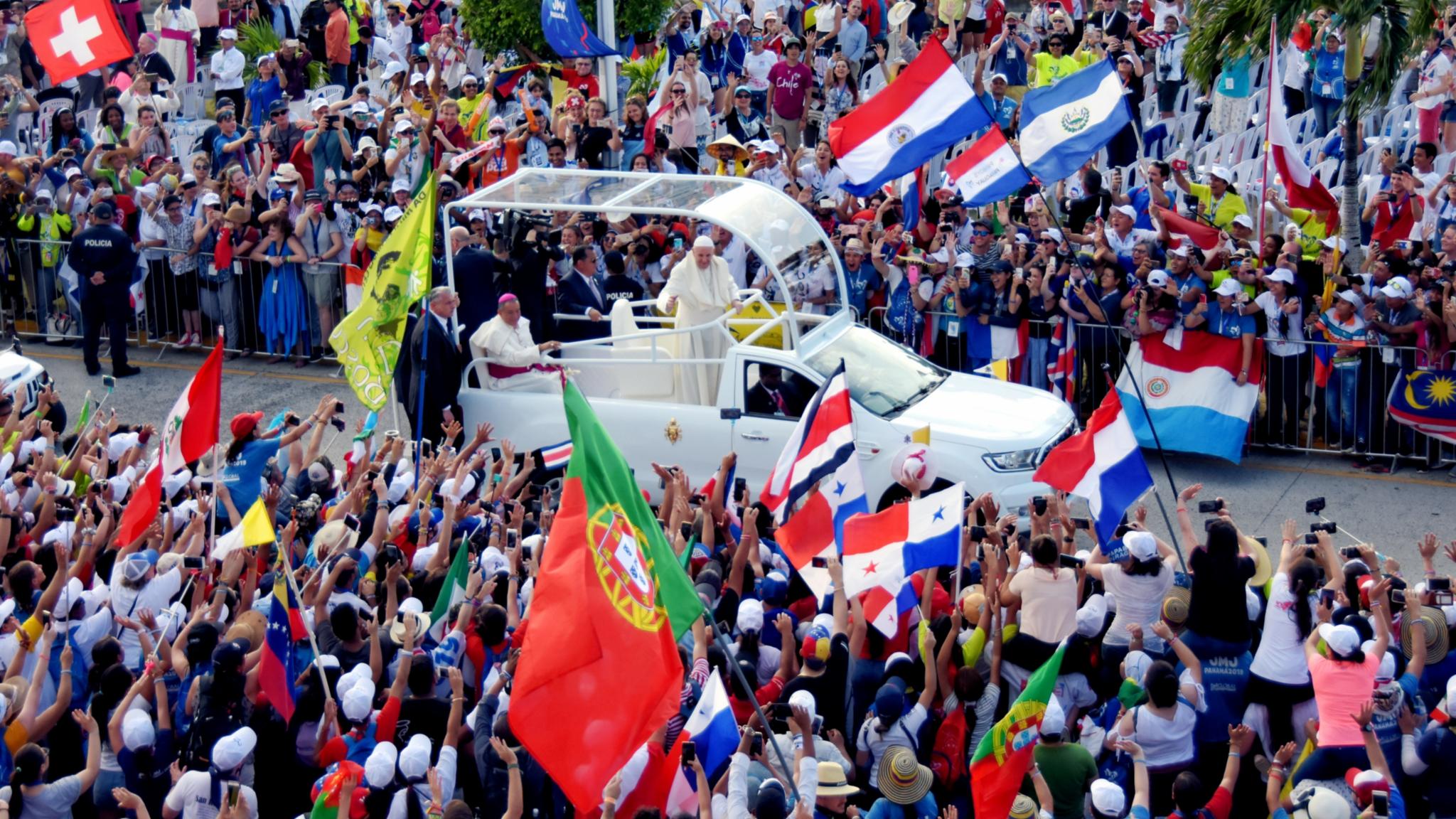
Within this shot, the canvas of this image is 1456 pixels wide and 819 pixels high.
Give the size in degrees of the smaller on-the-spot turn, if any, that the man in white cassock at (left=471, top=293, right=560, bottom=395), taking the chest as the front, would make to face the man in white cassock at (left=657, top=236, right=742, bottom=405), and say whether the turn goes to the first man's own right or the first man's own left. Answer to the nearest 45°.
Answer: approximately 45° to the first man's own left

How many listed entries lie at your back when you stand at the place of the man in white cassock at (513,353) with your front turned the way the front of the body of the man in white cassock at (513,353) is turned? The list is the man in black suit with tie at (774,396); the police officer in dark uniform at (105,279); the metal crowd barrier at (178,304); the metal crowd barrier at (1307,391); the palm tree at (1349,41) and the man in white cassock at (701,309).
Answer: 2

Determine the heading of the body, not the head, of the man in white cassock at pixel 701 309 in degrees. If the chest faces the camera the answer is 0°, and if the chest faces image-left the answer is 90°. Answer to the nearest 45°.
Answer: approximately 0°

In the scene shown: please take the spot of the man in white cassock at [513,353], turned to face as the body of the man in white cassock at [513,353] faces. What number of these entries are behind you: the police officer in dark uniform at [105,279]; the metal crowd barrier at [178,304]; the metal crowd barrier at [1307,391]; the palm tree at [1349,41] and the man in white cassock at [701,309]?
2

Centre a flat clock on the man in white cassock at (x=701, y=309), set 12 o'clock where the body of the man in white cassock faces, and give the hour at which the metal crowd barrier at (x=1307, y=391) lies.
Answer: The metal crowd barrier is roughly at 9 o'clock from the man in white cassock.

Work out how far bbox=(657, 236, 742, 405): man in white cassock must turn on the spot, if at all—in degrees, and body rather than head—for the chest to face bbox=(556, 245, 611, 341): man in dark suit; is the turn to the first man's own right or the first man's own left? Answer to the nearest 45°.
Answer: approximately 135° to the first man's own right

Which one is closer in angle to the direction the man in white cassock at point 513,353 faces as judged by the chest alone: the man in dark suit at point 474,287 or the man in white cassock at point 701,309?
the man in white cassock

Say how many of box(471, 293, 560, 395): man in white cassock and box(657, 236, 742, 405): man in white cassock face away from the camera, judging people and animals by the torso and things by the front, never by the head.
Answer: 0

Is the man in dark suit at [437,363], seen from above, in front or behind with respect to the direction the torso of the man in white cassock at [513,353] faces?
behind

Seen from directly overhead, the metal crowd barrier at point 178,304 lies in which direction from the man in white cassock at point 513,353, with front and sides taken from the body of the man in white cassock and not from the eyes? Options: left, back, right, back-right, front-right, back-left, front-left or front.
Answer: back

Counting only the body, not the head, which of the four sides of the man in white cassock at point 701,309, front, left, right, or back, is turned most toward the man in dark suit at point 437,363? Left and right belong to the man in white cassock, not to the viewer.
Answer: right
